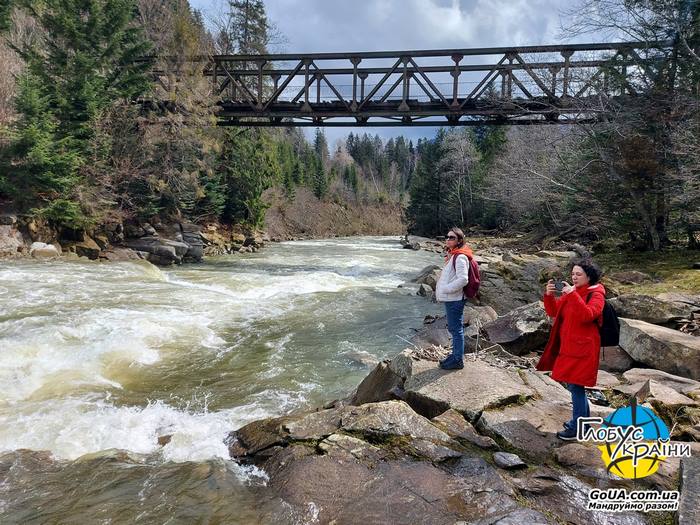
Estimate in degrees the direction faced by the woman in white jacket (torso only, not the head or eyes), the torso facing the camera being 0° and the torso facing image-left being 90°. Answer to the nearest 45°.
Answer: approximately 90°

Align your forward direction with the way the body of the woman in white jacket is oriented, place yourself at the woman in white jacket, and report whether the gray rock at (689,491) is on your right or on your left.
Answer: on your left

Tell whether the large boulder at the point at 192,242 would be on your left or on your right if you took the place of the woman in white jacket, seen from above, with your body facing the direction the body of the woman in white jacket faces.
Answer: on your right

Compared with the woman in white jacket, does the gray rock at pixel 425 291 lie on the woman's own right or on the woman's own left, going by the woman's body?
on the woman's own right

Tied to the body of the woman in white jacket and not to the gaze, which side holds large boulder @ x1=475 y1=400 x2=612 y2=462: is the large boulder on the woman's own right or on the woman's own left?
on the woman's own left

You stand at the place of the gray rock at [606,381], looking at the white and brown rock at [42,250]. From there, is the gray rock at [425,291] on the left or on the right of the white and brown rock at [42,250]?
right

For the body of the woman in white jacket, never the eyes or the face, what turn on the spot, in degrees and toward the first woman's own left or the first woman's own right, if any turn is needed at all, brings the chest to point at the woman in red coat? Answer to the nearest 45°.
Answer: approximately 135° to the first woman's own left

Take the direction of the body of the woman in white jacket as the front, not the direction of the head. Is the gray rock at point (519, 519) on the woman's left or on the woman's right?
on the woman's left

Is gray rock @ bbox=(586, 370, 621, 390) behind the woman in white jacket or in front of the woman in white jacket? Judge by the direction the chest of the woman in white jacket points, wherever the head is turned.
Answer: behind
